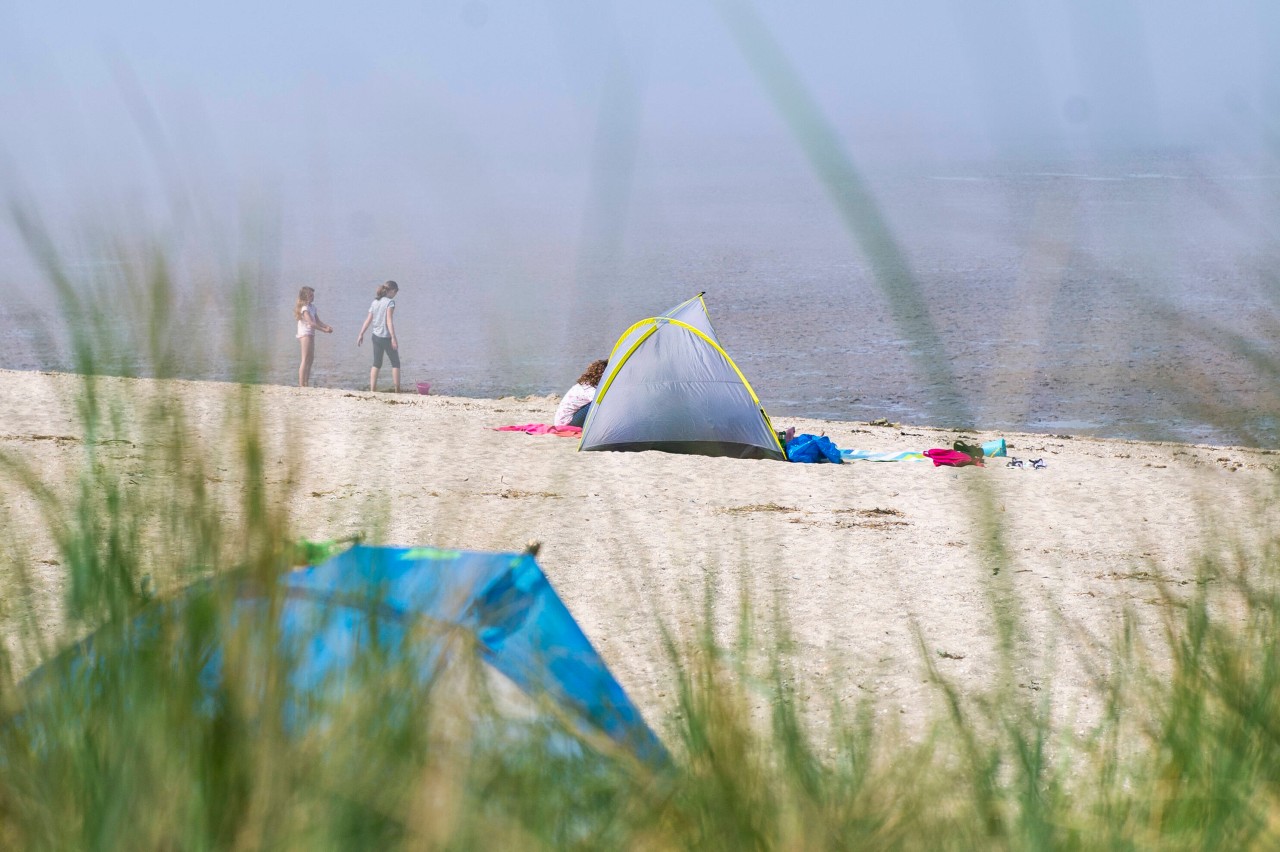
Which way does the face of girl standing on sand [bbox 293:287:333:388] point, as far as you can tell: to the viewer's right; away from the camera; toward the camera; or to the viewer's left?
to the viewer's right
